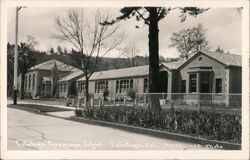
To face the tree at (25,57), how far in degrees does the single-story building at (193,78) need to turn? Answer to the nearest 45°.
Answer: approximately 90° to its right

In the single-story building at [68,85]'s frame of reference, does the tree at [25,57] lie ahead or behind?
ahead

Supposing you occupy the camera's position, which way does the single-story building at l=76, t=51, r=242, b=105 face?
facing the viewer and to the left of the viewer

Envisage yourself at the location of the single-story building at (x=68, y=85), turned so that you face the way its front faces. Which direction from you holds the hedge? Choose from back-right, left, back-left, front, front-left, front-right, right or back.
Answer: front-left

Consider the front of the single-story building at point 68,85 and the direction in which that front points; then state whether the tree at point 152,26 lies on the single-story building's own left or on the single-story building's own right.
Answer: on the single-story building's own left

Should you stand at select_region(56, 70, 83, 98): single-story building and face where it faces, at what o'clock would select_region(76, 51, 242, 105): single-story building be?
select_region(76, 51, 242, 105): single-story building is roughly at 10 o'clock from select_region(56, 70, 83, 98): single-story building.

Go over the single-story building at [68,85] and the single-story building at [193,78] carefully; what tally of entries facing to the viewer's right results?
0

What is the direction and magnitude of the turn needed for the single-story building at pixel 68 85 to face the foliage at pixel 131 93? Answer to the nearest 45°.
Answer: approximately 45° to its left
